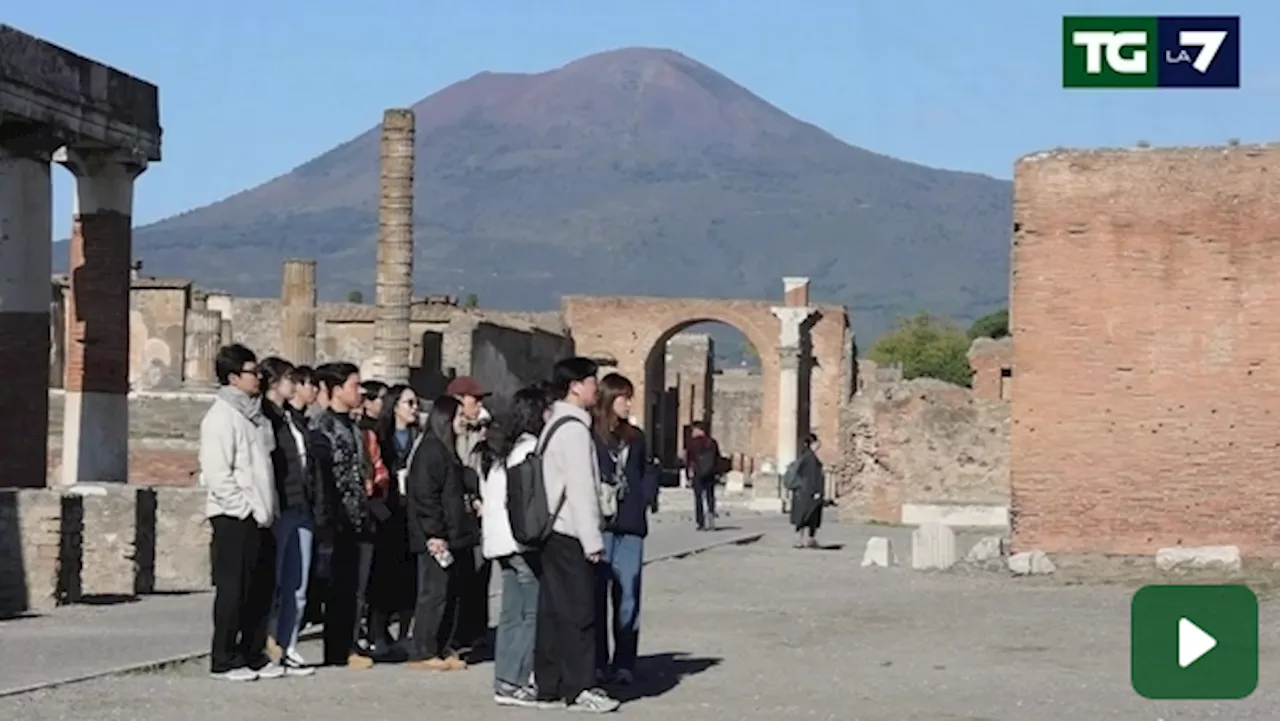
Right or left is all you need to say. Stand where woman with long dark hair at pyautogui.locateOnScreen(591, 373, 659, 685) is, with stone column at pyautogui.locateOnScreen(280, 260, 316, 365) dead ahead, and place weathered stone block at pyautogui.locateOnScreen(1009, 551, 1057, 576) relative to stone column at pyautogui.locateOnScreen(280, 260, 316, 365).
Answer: right

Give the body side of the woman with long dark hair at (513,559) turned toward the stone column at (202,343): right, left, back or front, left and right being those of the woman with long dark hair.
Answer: left

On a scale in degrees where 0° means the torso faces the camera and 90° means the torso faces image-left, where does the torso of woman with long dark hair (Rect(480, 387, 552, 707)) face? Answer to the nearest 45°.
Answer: approximately 270°
